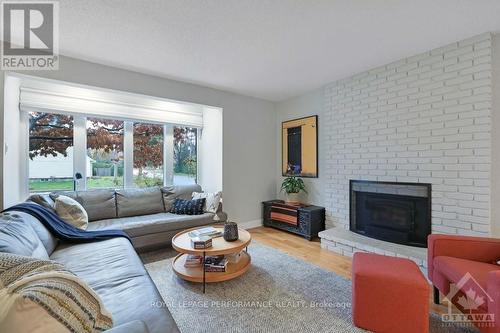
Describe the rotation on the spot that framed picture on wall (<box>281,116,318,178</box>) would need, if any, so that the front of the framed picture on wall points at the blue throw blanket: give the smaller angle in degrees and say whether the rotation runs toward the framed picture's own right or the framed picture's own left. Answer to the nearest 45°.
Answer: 0° — it already faces it

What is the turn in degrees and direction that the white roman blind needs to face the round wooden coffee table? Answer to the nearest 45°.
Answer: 0° — it already faces it

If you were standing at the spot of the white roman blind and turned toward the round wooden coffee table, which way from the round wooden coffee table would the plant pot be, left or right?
left

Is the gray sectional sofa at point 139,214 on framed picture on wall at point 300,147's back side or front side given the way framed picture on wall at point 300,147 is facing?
on the front side

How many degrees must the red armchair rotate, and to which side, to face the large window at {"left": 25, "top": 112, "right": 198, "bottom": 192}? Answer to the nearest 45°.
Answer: approximately 45° to its right

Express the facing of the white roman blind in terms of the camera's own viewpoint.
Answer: facing the viewer and to the right of the viewer

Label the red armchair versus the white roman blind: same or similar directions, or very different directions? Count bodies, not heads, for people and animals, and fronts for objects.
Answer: very different directions

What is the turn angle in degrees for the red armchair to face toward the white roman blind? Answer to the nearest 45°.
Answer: approximately 45° to its right

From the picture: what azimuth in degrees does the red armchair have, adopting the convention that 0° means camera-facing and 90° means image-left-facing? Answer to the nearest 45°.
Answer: approximately 45°

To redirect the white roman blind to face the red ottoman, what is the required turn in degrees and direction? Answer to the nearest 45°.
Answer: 0° — it already faces it

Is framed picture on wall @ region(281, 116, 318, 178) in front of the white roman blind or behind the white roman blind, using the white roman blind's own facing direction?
in front

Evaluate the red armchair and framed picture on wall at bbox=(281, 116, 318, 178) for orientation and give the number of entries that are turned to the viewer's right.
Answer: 0

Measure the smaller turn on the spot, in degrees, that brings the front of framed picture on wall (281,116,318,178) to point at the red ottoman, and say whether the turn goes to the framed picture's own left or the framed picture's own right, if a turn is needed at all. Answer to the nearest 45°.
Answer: approximately 45° to the framed picture's own left
